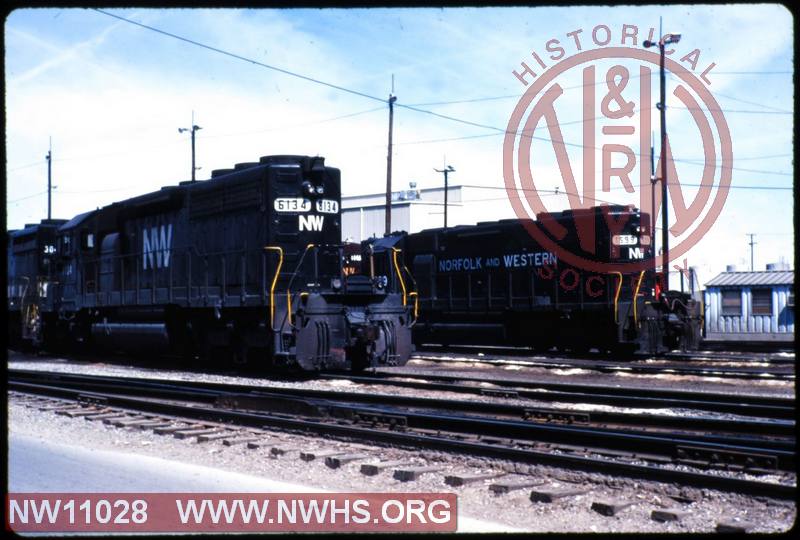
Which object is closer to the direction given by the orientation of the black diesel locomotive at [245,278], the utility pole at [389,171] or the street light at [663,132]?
the street light

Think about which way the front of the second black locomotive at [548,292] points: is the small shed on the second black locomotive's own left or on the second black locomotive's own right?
on the second black locomotive's own left

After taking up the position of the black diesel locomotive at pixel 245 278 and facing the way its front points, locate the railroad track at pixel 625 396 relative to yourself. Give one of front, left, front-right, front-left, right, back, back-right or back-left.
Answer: front

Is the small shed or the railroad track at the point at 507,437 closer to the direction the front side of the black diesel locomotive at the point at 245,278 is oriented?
the railroad track

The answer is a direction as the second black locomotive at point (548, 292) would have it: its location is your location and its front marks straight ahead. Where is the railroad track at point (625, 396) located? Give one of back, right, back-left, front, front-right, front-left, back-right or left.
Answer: front-right

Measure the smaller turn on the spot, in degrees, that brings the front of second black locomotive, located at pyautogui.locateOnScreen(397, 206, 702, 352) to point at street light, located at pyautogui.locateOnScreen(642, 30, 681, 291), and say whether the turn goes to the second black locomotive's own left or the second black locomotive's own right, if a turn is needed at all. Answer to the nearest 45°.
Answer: approximately 90° to the second black locomotive's own left

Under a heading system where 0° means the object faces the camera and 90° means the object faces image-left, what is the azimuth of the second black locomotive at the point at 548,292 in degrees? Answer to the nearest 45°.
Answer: approximately 315°

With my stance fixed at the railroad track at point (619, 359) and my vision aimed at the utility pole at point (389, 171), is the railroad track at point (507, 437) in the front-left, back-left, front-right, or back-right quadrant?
back-left

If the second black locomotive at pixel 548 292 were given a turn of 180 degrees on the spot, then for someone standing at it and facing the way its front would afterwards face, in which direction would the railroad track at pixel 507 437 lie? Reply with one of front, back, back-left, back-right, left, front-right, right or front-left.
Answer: back-left

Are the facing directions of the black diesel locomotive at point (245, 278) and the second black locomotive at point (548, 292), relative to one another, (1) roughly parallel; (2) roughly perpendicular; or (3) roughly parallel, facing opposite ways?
roughly parallel

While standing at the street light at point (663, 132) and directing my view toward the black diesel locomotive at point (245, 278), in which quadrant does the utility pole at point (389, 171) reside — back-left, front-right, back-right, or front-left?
front-right

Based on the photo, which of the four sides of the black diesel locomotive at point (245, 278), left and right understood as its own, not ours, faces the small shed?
left

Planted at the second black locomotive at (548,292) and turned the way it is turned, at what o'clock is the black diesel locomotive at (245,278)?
The black diesel locomotive is roughly at 3 o'clock from the second black locomotive.

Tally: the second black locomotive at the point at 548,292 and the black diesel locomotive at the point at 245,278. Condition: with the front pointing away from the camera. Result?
0
